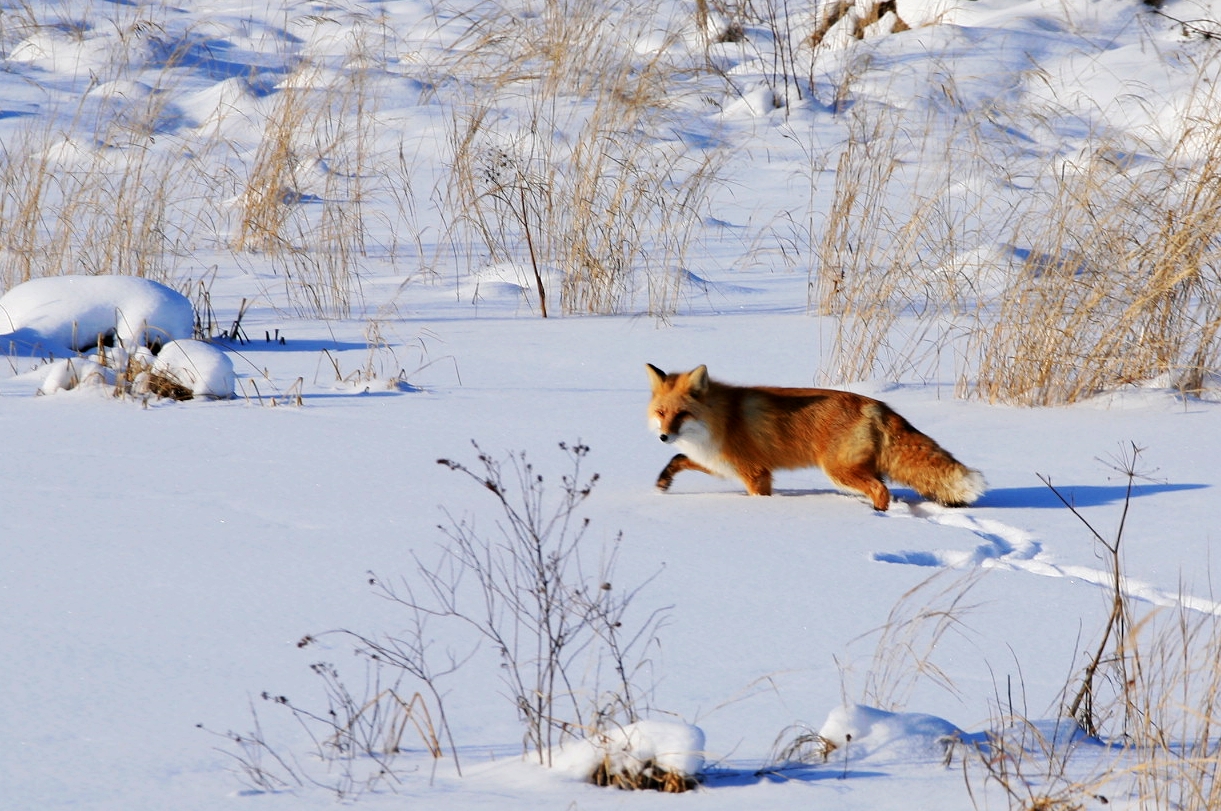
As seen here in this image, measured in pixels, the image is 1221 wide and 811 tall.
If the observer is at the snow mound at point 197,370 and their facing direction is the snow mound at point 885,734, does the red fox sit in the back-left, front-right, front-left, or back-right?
front-left

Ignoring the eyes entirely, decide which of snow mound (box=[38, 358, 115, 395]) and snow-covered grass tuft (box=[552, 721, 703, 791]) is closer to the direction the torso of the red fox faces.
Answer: the snow mound

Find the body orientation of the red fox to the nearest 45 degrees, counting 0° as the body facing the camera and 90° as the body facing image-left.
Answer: approximately 90°

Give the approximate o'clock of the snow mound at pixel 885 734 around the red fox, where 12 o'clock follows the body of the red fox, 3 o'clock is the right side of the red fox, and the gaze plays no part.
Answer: The snow mound is roughly at 9 o'clock from the red fox.

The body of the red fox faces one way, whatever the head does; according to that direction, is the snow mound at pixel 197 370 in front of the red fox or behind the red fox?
in front

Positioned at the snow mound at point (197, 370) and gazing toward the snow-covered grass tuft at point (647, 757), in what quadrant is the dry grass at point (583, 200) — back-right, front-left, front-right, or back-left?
back-left

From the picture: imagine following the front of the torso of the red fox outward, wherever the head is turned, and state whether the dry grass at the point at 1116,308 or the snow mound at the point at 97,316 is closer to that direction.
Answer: the snow mound

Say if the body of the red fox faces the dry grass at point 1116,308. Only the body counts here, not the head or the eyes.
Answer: no

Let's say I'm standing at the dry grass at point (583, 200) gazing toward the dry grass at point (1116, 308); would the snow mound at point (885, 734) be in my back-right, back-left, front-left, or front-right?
front-right

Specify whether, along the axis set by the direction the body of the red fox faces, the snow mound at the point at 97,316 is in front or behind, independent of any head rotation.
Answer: in front

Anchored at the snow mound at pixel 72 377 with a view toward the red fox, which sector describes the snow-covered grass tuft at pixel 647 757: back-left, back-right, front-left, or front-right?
front-right

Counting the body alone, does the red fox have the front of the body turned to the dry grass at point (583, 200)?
no

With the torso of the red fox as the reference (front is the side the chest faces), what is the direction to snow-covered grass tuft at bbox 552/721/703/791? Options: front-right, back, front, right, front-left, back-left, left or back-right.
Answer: left

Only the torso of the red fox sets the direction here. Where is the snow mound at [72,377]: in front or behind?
in front

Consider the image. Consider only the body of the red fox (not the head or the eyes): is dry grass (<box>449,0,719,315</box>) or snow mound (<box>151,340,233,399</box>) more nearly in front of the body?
the snow mound
